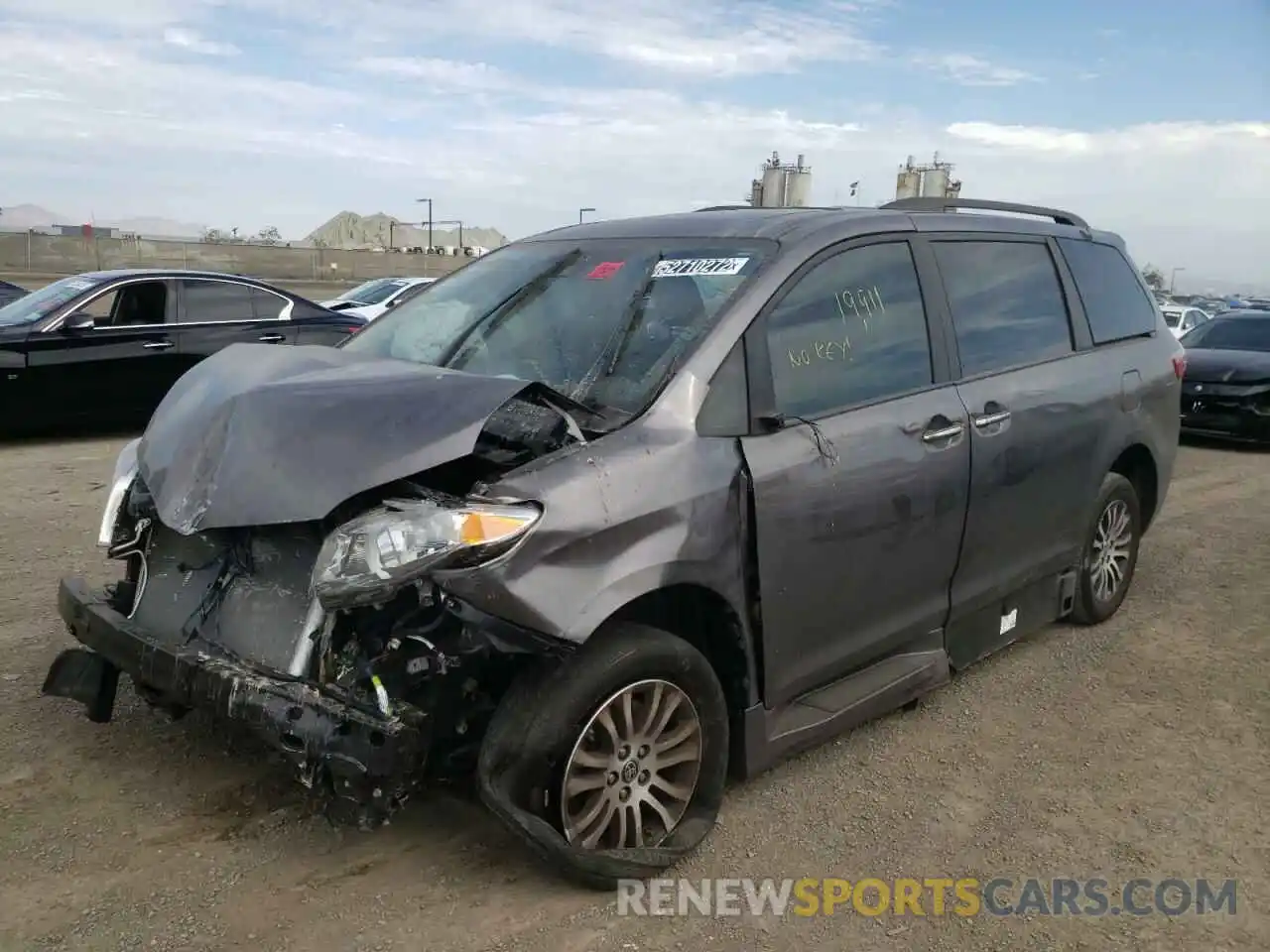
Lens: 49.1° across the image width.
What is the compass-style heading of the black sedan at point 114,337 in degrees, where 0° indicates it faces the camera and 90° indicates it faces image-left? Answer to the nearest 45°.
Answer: approximately 45°

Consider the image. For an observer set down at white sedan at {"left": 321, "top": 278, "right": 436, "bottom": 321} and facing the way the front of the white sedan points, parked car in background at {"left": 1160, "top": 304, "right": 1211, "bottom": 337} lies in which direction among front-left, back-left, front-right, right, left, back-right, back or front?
back-left

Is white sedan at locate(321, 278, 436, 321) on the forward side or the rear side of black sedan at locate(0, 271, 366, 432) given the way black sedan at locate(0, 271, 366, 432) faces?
on the rear side

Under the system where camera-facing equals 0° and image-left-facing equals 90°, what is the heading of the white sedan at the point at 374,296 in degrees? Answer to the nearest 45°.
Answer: approximately 45°

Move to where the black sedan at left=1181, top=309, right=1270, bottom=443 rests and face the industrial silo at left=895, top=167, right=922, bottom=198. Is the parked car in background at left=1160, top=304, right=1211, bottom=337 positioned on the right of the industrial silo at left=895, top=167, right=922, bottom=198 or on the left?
right

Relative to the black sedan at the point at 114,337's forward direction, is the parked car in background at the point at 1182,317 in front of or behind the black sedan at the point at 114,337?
behind

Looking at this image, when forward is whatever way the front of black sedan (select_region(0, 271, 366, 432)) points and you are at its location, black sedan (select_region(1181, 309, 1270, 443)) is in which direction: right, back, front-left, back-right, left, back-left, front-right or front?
back-left
